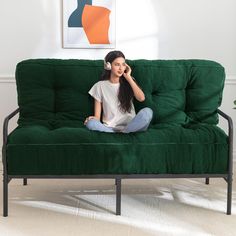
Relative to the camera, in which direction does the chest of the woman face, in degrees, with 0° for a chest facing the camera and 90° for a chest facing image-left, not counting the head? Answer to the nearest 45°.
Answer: approximately 0°

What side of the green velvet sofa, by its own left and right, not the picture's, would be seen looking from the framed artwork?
back

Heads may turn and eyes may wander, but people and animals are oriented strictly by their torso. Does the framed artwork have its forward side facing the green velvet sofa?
yes

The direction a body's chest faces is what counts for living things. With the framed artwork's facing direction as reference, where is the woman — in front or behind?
in front

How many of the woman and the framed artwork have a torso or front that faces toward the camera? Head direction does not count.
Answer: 2

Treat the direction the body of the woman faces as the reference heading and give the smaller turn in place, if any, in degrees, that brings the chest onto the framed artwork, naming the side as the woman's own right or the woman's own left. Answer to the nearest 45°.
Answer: approximately 180°
